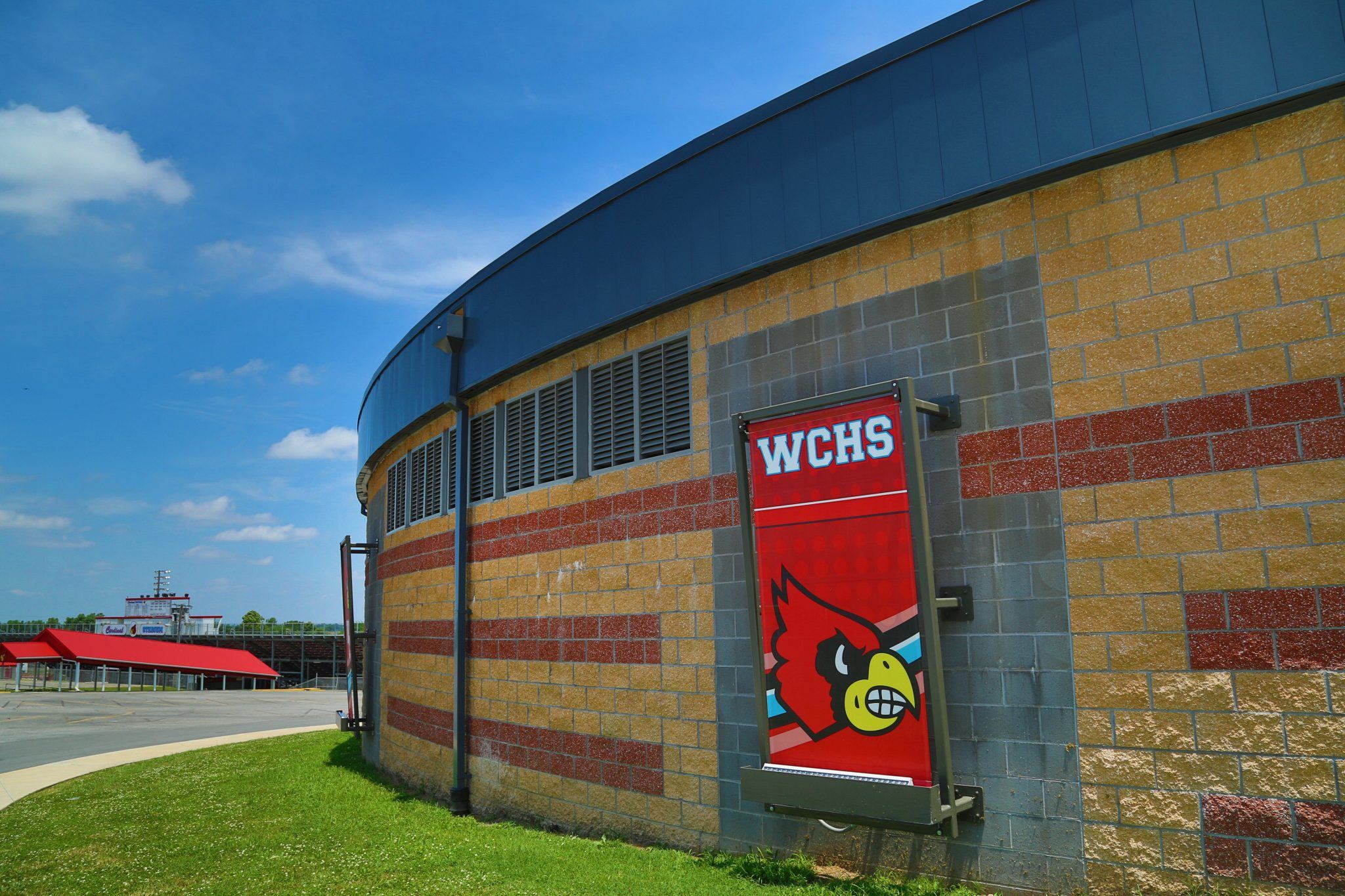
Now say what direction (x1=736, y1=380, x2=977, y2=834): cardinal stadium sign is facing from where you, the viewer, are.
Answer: facing the viewer and to the left of the viewer
